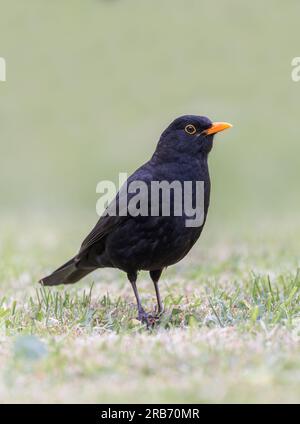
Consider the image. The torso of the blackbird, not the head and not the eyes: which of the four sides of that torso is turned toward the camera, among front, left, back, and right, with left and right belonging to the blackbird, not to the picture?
right
